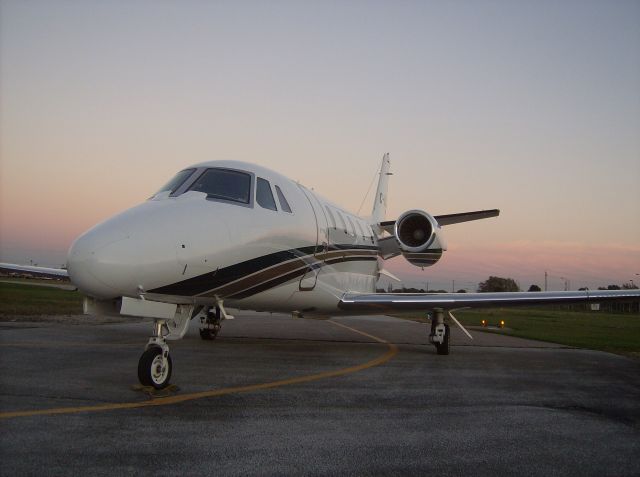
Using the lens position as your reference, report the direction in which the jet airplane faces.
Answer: facing the viewer and to the left of the viewer
